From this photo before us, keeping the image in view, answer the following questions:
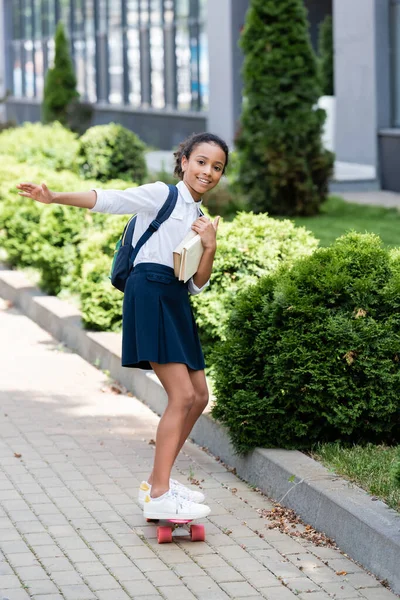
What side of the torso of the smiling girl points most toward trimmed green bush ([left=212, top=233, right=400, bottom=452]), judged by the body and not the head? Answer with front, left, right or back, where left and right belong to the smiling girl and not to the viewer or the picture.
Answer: left

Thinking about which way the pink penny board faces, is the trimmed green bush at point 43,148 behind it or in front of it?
behind

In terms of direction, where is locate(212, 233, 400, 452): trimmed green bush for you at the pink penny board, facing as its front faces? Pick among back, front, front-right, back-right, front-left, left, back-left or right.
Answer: back-left

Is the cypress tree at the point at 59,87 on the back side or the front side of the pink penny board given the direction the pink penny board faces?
on the back side

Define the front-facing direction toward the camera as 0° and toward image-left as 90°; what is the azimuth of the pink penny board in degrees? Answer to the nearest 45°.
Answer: approximately 0°

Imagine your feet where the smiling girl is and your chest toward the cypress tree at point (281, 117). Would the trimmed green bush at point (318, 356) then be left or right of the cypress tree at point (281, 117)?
right

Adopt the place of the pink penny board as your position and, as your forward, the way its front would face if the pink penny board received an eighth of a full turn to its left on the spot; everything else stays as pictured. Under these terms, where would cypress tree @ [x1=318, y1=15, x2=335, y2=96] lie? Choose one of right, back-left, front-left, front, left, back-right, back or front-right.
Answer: back-left
